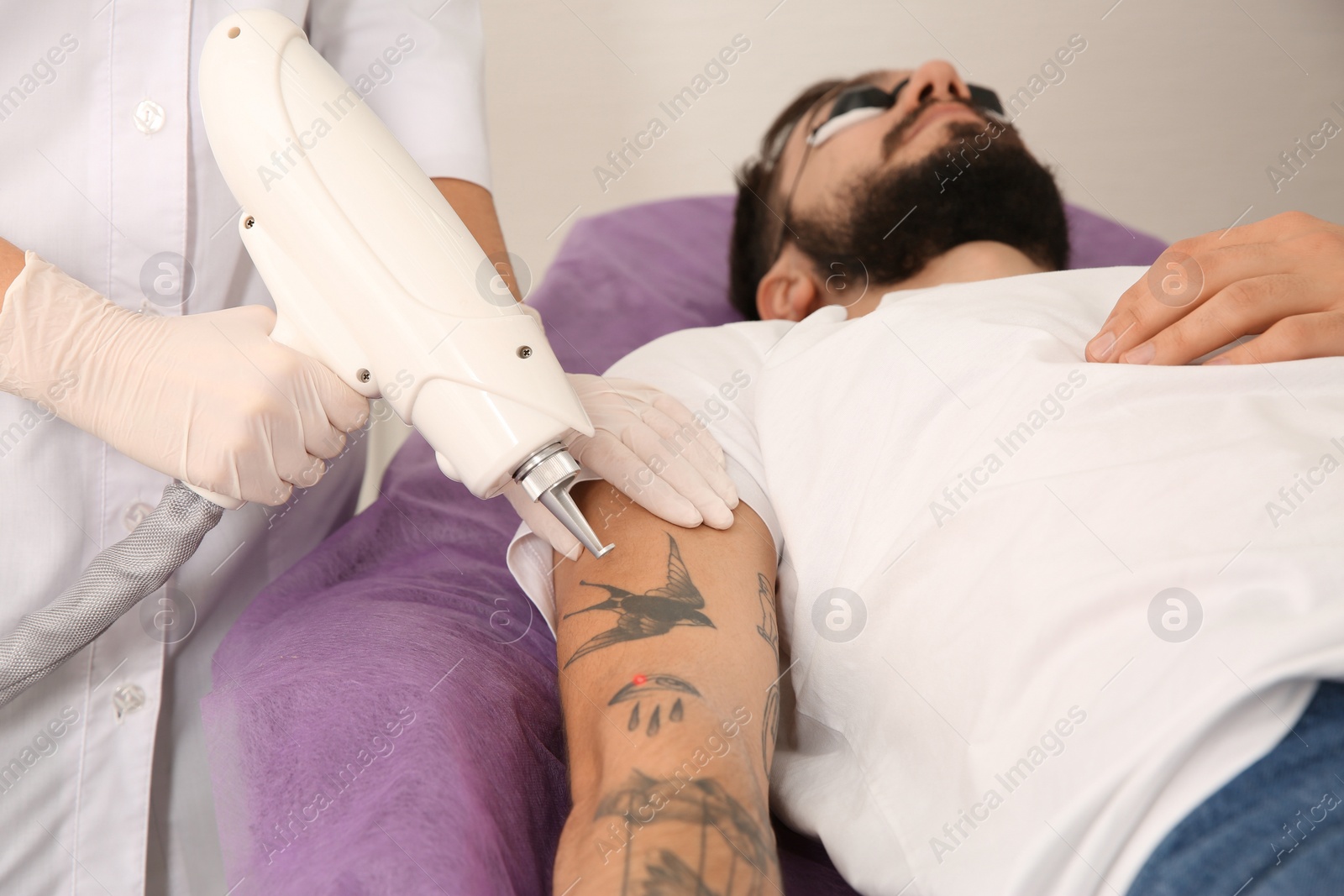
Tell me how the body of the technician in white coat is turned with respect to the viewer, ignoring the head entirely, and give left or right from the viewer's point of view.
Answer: facing the viewer and to the right of the viewer

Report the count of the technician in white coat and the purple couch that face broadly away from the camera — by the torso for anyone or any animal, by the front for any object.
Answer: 0

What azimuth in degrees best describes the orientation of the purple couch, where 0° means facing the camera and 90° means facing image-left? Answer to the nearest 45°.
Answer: approximately 0°
